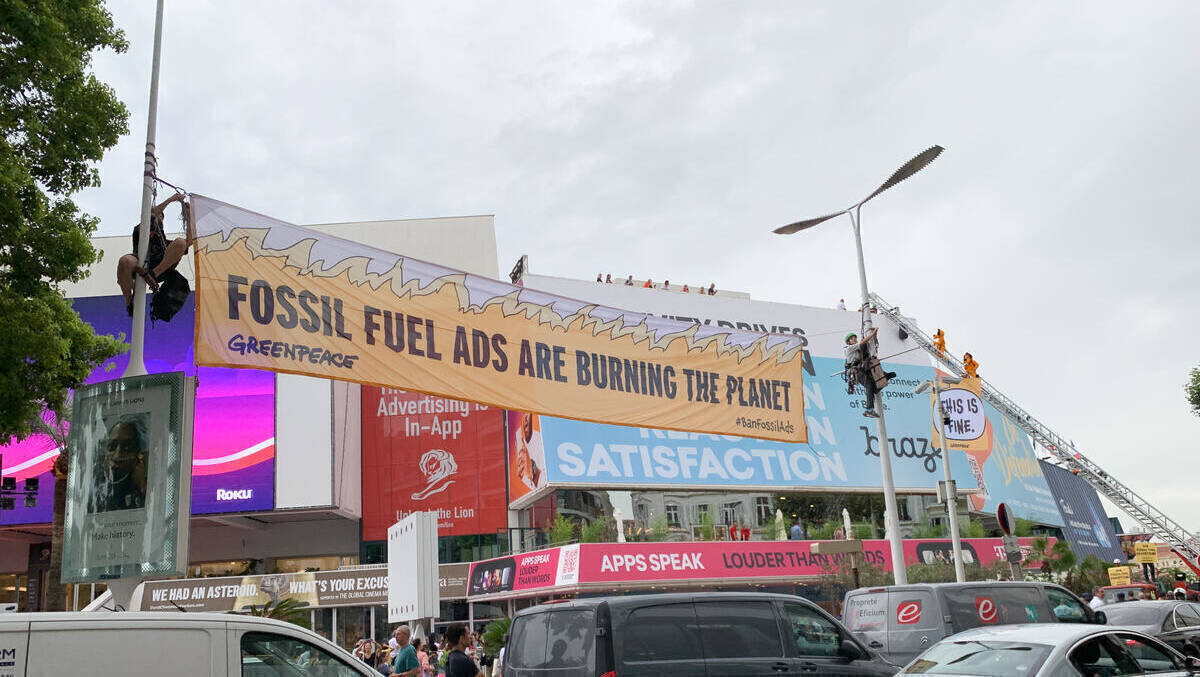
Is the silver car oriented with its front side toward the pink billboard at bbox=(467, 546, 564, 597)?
no

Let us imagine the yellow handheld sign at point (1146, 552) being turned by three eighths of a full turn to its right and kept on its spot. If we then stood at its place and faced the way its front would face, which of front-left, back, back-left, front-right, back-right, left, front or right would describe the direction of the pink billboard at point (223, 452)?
front-left

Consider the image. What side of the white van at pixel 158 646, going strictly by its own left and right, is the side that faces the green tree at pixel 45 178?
left

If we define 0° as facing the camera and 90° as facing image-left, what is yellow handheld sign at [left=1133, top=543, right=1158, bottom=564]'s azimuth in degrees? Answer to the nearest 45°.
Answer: approximately 0°

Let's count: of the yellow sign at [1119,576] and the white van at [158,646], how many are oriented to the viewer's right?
1

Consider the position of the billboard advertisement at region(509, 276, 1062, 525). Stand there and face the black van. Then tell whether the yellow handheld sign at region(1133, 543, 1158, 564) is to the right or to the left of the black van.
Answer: left

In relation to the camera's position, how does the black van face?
facing away from the viewer and to the right of the viewer

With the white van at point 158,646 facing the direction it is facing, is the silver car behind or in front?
in front

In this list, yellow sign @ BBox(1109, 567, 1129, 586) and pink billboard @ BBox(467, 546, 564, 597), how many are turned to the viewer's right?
0

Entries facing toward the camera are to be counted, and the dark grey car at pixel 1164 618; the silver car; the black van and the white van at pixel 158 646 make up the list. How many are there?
0

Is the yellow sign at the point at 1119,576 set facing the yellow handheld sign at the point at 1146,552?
no

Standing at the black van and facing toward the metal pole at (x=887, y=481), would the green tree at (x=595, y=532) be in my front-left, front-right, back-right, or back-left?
front-left

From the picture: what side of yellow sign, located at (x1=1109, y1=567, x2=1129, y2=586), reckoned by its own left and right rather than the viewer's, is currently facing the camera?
front

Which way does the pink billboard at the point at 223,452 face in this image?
toward the camera

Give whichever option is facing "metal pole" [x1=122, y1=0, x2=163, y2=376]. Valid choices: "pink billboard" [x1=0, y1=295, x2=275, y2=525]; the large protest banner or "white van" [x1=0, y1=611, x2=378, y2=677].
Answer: the pink billboard

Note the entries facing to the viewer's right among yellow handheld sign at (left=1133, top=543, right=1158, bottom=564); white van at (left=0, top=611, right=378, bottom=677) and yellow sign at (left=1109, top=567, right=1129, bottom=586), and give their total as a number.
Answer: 1

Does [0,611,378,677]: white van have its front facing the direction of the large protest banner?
no

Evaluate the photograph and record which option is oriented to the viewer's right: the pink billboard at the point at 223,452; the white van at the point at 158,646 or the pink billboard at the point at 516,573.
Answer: the white van

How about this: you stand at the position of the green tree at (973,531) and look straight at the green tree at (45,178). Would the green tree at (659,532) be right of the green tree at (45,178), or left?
right
